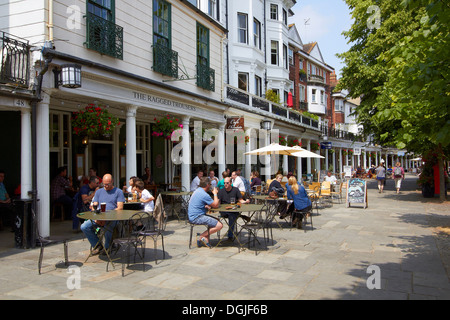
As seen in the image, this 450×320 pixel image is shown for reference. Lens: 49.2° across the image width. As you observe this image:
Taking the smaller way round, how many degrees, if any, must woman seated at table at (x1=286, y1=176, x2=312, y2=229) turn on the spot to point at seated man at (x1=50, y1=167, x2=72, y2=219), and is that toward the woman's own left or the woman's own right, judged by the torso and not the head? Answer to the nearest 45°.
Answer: approximately 45° to the woman's own left

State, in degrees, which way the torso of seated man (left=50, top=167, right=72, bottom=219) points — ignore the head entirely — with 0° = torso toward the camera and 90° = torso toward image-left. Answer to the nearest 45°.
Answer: approximately 270°

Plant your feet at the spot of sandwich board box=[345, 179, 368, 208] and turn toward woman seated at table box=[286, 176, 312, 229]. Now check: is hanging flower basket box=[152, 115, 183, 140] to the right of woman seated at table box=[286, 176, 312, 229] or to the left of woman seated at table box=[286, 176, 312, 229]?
right

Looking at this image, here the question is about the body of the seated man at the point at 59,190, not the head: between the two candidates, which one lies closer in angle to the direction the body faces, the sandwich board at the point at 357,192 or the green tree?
the sandwich board

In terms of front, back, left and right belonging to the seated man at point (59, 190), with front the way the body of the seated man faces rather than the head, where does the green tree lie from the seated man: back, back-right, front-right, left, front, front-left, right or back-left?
front-right

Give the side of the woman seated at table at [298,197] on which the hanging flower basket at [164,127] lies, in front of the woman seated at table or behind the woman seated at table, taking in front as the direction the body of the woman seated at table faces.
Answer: in front

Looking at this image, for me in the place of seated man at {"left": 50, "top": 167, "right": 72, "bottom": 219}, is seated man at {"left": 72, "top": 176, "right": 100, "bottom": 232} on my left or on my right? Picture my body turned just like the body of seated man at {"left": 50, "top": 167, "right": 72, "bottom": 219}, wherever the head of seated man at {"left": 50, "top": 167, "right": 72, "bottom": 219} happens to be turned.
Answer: on my right

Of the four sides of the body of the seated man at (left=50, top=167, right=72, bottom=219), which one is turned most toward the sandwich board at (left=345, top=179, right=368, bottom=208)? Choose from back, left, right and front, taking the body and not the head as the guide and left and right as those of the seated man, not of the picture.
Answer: front

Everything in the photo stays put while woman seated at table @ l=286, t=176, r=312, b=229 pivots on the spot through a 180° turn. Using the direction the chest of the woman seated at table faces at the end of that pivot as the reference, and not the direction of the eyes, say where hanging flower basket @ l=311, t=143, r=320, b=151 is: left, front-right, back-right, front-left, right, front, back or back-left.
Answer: back-left

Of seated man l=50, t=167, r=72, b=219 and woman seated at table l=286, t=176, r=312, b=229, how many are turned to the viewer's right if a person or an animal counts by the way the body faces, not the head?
1

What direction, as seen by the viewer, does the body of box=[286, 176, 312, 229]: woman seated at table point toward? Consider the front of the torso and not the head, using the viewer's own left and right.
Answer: facing away from the viewer and to the left of the viewer
